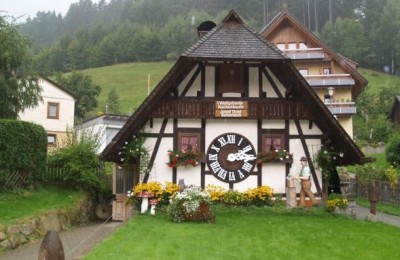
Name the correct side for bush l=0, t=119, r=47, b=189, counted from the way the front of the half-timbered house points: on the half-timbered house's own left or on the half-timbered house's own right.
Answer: on the half-timbered house's own right

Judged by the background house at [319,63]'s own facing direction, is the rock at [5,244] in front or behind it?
in front

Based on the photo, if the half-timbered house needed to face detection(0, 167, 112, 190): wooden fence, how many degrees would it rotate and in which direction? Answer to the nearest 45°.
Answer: approximately 90° to its right

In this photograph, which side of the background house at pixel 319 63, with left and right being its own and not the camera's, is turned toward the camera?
front
